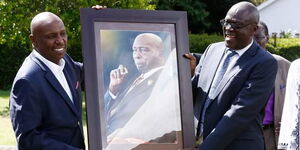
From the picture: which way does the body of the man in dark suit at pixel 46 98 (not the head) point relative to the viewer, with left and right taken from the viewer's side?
facing the viewer and to the right of the viewer

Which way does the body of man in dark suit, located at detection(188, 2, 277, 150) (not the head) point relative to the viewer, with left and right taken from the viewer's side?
facing the viewer and to the left of the viewer

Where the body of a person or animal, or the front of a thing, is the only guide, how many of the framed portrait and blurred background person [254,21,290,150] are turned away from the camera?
0

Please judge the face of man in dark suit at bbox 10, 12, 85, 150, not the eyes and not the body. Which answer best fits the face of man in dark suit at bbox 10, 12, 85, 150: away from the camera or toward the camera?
toward the camera

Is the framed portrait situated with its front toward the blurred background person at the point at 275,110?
no

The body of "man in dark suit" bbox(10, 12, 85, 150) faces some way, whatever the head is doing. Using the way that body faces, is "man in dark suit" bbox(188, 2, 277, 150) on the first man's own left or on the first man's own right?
on the first man's own left

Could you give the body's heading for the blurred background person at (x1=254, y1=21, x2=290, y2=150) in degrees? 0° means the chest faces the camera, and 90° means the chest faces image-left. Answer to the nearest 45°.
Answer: approximately 45°

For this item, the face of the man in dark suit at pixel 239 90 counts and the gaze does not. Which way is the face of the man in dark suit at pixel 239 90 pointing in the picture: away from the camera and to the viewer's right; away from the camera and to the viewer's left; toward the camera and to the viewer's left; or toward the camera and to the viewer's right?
toward the camera and to the viewer's left

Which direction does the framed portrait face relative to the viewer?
toward the camera
